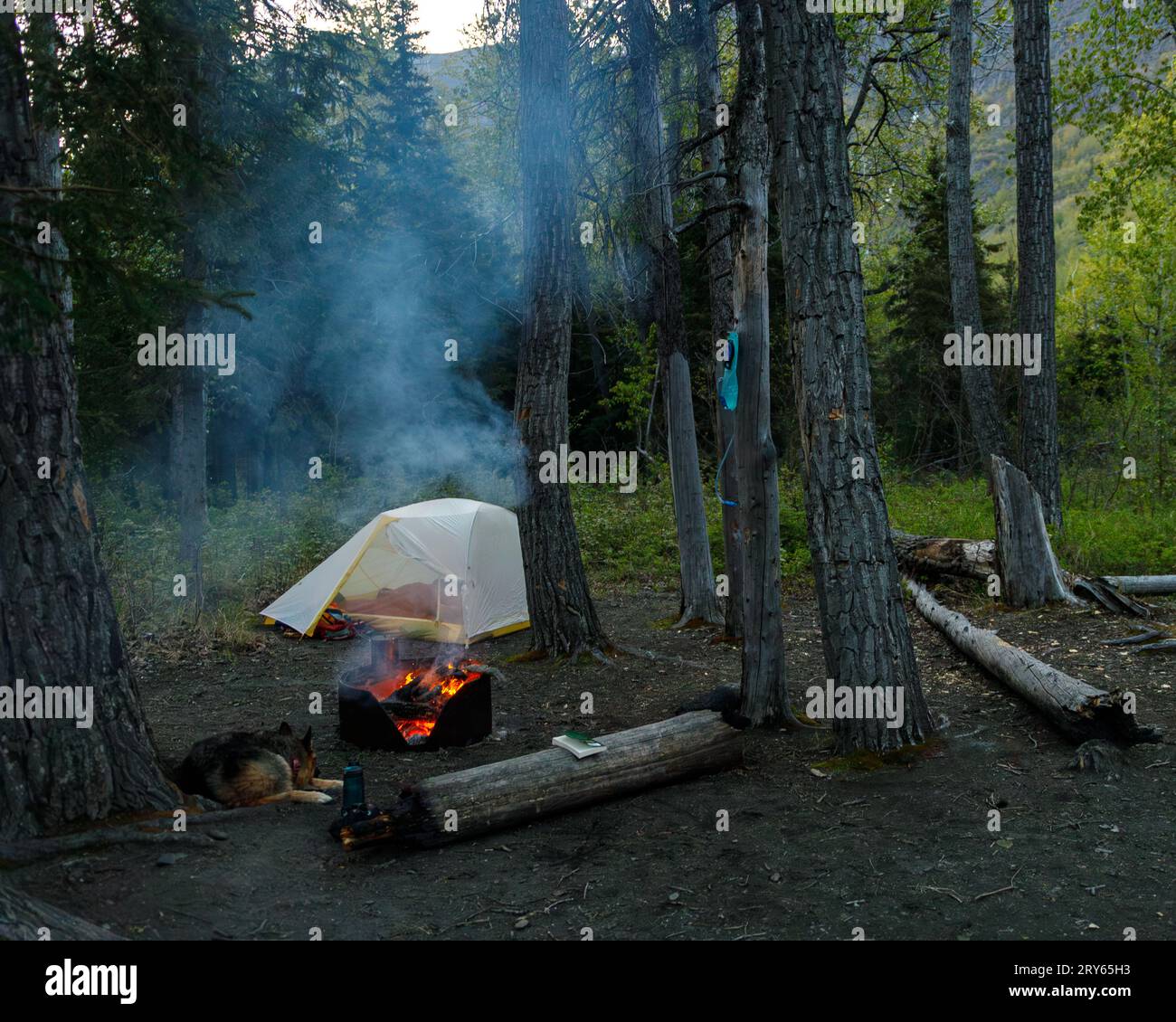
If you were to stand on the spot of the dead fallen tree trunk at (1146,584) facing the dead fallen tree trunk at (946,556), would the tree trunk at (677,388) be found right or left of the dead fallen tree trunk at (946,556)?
left

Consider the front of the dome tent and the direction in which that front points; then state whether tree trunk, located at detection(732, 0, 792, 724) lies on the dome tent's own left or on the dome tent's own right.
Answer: on the dome tent's own left

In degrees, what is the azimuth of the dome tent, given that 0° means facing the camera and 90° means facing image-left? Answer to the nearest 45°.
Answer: approximately 45°

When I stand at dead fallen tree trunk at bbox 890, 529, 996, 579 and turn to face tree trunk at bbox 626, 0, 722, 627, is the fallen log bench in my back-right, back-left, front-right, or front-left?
front-left

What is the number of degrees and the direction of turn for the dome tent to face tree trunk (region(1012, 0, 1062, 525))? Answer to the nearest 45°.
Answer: approximately 135° to its left

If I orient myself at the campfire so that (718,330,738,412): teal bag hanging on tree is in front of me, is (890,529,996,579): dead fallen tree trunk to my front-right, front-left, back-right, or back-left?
front-left

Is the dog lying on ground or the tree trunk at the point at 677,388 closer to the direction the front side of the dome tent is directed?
the dog lying on ground

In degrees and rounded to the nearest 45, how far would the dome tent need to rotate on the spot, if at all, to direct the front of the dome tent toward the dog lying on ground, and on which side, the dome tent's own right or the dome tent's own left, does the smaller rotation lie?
approximately 45° to the dome tent's own left

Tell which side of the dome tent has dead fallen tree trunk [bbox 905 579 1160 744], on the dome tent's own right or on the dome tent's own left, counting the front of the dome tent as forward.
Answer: on the dome tent's own left

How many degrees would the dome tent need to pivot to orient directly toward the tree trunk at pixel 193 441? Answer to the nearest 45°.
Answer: approximately 90° to its right

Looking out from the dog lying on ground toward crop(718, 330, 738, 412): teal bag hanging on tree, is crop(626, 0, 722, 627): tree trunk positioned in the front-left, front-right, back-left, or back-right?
front-left

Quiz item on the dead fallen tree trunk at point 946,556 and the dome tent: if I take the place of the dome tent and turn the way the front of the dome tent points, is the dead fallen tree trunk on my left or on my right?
on my left

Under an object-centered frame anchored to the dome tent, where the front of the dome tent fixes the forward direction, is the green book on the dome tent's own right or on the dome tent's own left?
on the dome tent's own left

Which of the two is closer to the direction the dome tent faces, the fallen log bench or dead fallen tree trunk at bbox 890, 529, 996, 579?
the fallen log bench
